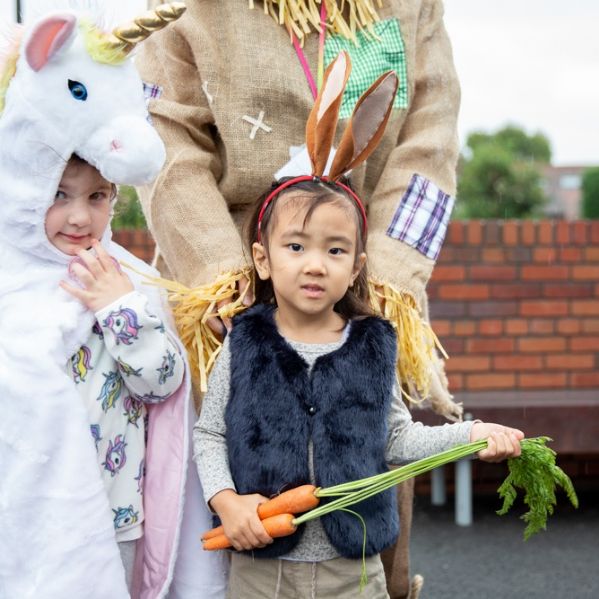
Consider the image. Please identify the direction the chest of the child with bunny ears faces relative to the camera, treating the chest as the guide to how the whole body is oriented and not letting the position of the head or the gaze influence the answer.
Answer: toward the camera

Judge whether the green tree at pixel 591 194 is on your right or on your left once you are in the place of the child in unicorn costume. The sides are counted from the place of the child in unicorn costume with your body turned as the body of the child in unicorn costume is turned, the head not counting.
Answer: on your left

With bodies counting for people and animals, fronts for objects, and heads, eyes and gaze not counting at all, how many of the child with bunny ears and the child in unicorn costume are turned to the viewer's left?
0

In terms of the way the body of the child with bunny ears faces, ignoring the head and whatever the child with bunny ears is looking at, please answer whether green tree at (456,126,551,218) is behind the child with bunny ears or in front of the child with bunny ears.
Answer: behind

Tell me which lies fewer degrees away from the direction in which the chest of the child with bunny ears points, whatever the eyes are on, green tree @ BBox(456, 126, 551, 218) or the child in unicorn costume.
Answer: the child in unicorn costume

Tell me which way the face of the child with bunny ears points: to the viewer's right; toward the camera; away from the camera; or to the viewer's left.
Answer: toward the camera

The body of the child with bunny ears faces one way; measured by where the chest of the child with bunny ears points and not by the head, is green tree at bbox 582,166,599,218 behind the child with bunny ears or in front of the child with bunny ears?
behind

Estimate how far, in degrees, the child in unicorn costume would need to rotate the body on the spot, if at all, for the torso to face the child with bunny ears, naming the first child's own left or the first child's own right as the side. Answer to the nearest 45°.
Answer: approximately 45° to the first child's own left

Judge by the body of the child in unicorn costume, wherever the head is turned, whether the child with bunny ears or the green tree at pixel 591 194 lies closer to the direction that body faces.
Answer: the child with bunny ears
